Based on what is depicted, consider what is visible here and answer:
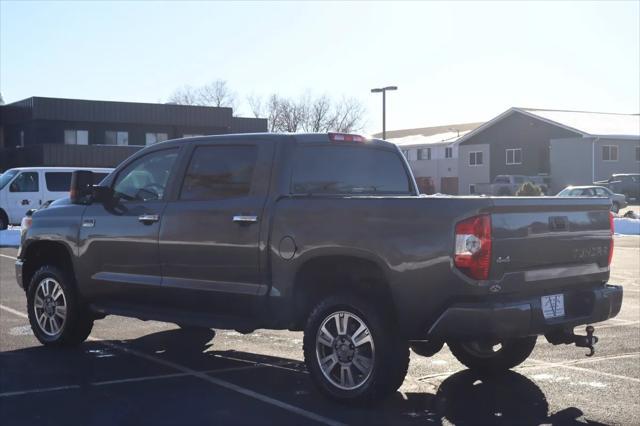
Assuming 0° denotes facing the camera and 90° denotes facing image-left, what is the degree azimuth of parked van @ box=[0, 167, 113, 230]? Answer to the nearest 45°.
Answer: approximately 90°

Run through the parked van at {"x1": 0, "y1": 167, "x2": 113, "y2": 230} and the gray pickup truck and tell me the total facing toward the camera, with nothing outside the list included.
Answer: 0

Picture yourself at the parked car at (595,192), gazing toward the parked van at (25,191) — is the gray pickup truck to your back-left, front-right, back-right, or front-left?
front-left

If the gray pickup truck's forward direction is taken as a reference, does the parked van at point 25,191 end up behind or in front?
in front

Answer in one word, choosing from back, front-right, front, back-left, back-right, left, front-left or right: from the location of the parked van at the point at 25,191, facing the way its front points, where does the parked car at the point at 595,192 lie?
back

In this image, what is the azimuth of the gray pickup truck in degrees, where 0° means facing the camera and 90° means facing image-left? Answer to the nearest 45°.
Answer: approximately 135°

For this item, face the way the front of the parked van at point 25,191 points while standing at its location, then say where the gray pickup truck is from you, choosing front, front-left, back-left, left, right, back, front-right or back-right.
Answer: left

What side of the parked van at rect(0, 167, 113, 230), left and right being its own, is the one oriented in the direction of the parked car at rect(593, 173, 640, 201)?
back
